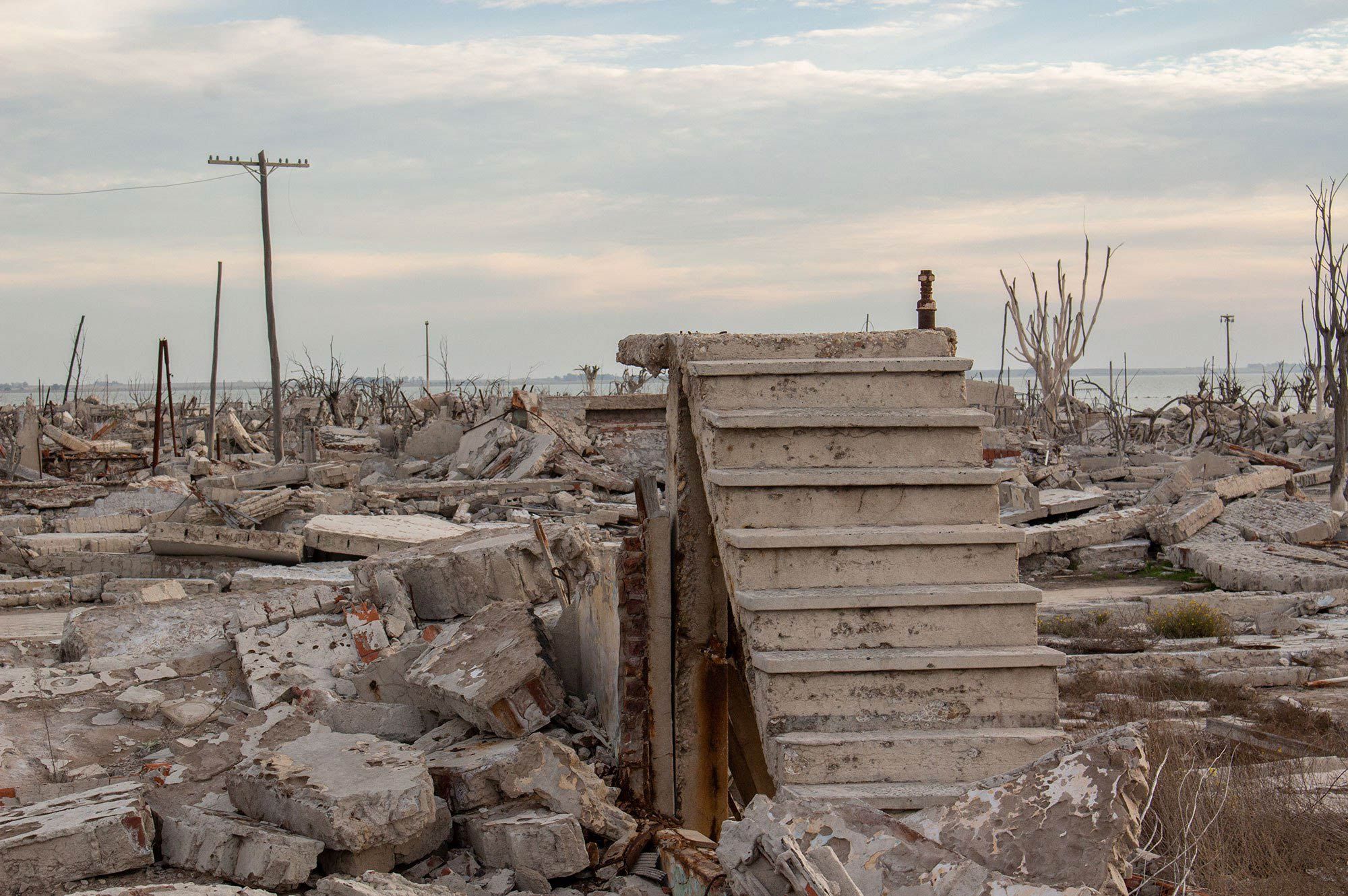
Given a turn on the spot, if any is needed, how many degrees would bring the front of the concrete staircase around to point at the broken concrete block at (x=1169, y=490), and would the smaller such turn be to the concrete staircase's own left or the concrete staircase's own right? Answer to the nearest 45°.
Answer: approximately 180°

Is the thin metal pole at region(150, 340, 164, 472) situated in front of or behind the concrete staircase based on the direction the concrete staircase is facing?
behind

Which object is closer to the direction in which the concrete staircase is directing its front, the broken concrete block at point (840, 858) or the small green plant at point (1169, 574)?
the broken concrete block

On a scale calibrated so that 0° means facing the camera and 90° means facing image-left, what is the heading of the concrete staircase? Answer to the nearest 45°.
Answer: approximately 0°

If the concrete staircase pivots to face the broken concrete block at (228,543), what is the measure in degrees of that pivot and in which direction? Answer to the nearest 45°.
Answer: approximately 135° to its right

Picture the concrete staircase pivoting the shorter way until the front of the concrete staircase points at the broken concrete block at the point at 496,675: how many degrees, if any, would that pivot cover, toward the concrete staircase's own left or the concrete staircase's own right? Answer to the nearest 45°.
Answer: approximately 135° to the concrete staircase's own right

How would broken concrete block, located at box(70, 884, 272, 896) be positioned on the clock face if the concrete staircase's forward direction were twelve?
The broken concrete block is roughly at 2 o'clock from the concrete staircase.

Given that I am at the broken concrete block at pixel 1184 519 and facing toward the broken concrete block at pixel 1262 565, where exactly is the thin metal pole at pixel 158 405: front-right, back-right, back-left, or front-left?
back-right

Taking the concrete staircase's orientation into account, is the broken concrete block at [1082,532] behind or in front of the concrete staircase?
behind

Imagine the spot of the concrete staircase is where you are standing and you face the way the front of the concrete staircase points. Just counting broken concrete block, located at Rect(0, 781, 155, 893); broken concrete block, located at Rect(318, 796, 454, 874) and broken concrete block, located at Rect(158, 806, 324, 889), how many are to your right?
3

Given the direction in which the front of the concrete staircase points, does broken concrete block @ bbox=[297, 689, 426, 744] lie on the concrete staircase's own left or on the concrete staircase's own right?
on the concrete staircase's own right

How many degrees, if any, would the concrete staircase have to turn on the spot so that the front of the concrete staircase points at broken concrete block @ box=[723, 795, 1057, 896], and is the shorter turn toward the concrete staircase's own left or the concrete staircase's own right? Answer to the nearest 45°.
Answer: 0° — it already faces it

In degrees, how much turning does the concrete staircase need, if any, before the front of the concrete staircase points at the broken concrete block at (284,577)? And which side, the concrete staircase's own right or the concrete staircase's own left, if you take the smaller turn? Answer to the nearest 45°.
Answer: approximately 135° to the concrete staircase's own right
